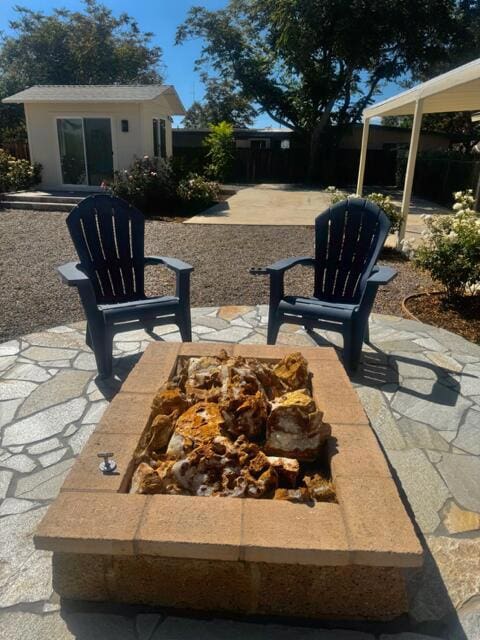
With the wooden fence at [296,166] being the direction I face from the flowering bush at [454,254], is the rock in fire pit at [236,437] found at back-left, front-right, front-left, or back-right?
back-left

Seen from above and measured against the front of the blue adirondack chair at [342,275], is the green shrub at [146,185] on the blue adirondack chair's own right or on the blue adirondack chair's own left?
on the blue adirondack chair's own right

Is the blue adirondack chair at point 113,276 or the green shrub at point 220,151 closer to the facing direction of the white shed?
the blue adirondack chair

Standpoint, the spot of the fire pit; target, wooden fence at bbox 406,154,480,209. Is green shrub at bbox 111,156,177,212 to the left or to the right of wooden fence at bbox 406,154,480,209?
left

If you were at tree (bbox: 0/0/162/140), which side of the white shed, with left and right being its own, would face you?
back

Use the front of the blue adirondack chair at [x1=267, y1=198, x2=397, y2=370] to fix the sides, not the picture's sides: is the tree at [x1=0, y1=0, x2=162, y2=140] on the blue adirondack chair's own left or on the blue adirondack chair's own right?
on the blue adirondack chair's own right

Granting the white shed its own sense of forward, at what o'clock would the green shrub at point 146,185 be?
The green shrub is roughly at 11 o'clock from the white shed.

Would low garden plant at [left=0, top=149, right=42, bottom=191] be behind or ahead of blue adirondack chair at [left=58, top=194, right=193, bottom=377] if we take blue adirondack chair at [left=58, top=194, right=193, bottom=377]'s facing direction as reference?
behind
